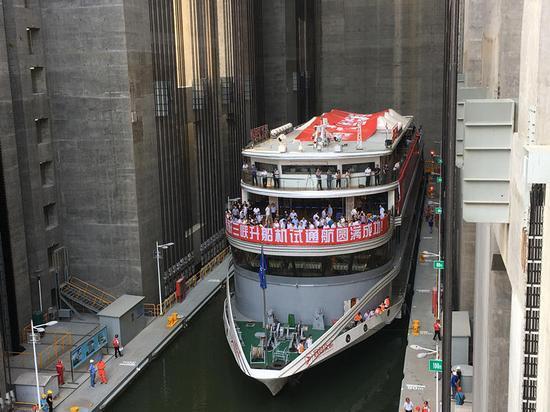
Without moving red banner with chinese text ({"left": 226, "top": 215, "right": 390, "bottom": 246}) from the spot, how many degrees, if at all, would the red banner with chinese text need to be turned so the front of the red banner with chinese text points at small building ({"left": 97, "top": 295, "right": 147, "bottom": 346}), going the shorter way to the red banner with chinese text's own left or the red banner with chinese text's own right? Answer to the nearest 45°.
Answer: approximately 90° to the red banner with chinese text's own right

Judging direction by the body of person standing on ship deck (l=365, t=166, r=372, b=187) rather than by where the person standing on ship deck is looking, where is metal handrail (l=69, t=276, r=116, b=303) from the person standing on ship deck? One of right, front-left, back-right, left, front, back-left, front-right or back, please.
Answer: right

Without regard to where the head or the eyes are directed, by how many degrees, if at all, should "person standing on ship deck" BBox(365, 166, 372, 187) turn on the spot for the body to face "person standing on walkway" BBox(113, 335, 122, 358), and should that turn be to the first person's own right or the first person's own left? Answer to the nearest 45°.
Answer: approximately 45° to the first person's own right

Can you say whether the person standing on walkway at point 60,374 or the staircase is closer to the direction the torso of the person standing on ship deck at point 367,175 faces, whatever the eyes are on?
the person standing on walkway

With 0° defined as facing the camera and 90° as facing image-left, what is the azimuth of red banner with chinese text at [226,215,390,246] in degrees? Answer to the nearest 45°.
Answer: approximately 0°

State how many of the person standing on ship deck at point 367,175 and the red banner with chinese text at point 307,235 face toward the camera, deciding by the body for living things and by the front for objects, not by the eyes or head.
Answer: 2

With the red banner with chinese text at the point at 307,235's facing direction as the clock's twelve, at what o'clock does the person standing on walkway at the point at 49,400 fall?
The person standing on walkway is roughly at 2 o'clock from the red banner with chinese text.

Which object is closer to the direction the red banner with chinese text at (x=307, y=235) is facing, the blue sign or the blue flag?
the blue flag

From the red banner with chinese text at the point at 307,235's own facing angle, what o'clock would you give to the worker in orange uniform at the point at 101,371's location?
The worker in orange uniform is roughly at 2 o'clock from the red banner with chinese text.

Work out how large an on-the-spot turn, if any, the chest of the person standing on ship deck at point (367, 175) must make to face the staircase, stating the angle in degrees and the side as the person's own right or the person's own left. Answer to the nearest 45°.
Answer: approximately 90° to the person's own right

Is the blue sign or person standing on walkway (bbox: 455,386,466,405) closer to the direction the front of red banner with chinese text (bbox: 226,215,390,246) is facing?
the person standing on walkway

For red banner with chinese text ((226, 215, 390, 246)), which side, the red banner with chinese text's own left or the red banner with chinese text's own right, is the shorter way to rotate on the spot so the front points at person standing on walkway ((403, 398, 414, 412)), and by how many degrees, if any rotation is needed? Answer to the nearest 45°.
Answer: approximately 45° to the red banner with chinese text's own left

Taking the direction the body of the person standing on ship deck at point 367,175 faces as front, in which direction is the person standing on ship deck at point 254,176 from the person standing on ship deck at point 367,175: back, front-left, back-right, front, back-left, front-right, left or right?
right
